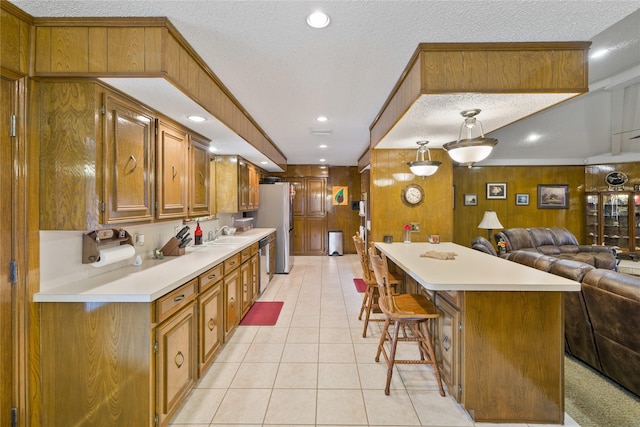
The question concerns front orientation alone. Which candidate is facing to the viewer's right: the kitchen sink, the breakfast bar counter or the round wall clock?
the kitchen sink

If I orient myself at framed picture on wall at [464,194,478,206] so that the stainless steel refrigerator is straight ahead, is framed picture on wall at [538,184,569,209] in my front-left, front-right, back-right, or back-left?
back-left

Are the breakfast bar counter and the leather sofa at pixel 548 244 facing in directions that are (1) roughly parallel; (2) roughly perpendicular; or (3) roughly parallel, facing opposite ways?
roughly perpendicular

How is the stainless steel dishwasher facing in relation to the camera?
to the viewer's right

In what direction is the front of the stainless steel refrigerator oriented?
to the viewer's right

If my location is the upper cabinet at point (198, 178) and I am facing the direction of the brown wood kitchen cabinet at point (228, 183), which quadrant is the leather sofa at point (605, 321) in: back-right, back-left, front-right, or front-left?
back-right

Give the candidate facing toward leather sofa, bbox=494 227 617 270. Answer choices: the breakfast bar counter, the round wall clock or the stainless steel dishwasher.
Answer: the stainless steel dishwasher

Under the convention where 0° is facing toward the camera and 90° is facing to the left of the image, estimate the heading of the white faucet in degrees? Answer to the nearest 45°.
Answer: approximately 270°

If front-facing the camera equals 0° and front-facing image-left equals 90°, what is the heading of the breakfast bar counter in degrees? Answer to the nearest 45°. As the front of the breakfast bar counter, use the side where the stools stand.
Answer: approximately 45°

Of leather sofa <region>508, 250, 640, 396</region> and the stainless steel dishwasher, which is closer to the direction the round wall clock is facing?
the leather sofa
